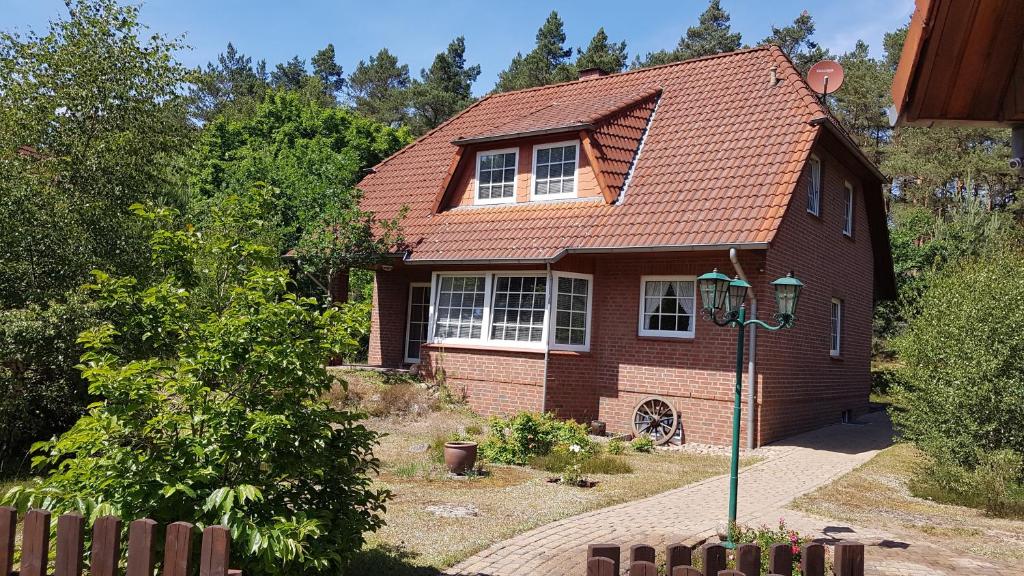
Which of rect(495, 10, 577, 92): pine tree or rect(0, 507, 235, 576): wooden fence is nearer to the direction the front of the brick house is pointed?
the wooden fence

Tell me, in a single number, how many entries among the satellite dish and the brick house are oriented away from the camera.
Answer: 0

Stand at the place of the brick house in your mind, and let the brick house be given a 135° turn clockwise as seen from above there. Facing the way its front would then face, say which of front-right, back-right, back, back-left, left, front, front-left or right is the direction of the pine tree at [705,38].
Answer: front

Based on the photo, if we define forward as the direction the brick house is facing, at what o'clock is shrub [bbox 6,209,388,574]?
The shrub is roughly at 11 o'clock from the brick house.

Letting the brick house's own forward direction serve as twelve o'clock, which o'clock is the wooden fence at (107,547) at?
The wooden fence is roughly at 11 o'clock from the brick house.

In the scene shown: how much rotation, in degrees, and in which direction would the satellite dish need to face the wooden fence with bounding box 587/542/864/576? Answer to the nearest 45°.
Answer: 0° — it already faces it

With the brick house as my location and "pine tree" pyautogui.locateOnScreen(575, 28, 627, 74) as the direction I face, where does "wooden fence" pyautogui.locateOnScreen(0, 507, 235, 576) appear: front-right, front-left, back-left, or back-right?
back-left

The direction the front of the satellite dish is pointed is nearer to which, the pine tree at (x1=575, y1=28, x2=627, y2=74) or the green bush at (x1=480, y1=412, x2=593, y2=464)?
the green bush

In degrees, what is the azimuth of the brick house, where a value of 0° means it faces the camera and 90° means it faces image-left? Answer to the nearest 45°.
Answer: approximately 45°

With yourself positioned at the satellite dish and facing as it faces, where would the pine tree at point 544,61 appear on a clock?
The pine tree is roughly at 5 o'clock from the satellite dish.
